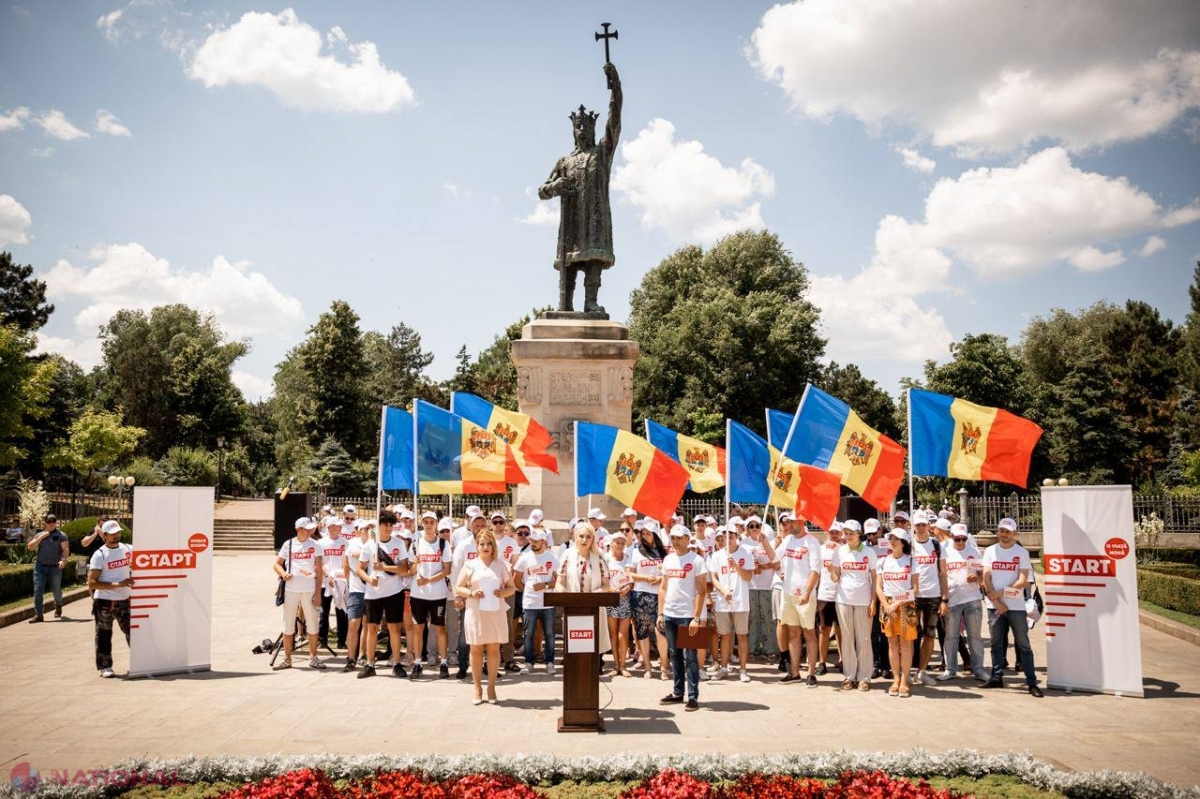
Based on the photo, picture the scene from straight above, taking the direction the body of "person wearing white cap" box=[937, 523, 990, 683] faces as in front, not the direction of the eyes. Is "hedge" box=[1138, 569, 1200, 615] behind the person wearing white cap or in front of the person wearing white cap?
behind

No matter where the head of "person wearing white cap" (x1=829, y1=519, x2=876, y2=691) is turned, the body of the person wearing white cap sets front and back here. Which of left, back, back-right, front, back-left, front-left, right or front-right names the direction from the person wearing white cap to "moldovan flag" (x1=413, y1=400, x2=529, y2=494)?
right

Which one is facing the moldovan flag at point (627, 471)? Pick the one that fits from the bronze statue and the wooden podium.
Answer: the bronze statue

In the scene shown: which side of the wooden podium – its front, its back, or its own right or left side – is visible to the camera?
front

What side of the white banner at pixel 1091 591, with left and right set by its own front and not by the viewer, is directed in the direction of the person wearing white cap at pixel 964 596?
right

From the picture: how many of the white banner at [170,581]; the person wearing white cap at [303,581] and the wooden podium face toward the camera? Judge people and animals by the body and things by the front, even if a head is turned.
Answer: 3

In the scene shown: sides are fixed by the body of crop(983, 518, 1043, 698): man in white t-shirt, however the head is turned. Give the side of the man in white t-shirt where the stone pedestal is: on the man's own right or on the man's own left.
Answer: on the man's own right

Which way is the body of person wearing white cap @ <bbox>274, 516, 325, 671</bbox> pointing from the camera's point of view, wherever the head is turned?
toward the camera

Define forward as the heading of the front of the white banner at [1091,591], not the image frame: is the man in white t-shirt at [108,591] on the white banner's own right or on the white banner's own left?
on the white banner's own right
